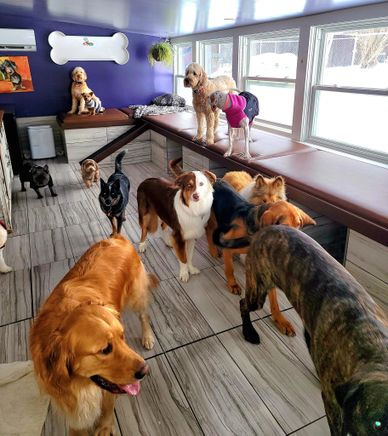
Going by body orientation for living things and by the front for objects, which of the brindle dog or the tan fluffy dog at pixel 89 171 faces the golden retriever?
the tan fluffy dog

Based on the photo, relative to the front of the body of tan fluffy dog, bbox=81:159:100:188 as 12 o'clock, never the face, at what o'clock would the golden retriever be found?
The golden retriever is roughly at 12 o'clock from the tan fluffy dog.

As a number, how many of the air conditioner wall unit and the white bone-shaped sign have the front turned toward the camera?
2

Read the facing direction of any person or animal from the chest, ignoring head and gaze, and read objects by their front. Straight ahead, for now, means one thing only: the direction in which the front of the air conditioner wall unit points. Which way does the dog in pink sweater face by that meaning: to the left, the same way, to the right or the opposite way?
to the right

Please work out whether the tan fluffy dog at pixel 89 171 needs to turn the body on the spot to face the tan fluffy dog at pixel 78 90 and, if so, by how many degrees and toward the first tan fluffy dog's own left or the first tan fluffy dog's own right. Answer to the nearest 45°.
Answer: approximately 180°

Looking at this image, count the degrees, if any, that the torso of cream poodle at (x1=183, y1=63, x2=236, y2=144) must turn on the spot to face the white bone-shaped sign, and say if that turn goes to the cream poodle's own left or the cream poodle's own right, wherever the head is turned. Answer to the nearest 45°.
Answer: approximately 90° to the cream poodle's own right

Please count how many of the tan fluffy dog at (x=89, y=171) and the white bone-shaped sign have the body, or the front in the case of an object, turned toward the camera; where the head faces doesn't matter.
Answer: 2
